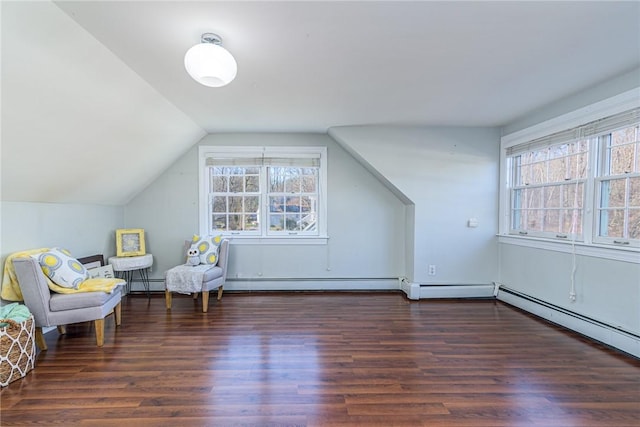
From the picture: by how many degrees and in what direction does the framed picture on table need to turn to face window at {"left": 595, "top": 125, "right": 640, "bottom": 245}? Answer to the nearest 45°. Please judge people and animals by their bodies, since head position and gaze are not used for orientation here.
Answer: approximately 45° to its left

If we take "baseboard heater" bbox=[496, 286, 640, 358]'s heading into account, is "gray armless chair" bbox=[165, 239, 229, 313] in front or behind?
in front

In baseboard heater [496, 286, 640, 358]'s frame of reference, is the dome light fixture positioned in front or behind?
in front

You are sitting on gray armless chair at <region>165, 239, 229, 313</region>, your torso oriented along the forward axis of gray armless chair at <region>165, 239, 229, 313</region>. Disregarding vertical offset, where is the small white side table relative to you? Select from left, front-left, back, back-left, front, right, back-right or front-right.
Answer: right

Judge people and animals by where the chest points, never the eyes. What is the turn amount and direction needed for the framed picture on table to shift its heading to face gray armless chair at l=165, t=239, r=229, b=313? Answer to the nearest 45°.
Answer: approximately 45° to its left

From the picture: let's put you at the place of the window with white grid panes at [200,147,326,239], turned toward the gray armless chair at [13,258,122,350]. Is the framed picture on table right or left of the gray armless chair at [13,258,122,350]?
right

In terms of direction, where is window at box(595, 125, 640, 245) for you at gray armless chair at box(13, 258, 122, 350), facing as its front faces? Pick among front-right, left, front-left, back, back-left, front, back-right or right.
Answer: front-right

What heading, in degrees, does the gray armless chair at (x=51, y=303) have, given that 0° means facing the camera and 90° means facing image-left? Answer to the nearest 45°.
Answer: approximately 270°

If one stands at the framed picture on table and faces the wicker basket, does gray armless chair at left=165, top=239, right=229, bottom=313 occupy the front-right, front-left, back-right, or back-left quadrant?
front-left

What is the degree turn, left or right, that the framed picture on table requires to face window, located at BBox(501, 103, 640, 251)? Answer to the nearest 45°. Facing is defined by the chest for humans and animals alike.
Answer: approximately 45° to its left

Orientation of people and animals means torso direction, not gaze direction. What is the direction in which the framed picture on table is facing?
toward the camera

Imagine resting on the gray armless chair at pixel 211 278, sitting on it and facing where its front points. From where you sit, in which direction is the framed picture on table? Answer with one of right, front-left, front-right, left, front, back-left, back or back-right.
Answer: right

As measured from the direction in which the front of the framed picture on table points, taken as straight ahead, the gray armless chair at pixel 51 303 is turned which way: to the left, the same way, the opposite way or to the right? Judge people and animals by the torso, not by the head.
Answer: to the left
